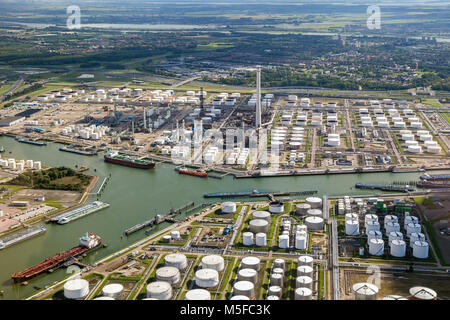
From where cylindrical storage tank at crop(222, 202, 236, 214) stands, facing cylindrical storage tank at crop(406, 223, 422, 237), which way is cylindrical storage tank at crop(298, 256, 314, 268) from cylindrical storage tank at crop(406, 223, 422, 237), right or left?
right

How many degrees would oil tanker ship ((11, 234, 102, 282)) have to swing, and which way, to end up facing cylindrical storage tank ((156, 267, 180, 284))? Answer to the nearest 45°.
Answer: approximately 90° to its left

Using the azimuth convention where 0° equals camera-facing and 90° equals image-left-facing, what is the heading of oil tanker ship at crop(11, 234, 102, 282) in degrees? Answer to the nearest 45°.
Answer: approximately 45°

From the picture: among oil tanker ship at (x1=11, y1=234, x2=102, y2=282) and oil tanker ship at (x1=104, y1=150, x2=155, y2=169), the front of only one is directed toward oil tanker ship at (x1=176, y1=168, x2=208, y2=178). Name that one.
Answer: oil tanker ship at (x1=104, y1=150, x2=155, y2=169)

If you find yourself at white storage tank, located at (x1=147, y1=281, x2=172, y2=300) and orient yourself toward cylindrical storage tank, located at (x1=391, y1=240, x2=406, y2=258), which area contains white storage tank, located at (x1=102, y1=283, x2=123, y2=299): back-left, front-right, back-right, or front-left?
back-left

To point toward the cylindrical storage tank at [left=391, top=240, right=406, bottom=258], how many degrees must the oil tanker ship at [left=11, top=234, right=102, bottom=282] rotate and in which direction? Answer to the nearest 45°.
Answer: approximately 135° to its left

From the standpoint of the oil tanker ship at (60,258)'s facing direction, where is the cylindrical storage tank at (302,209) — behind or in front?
behind
